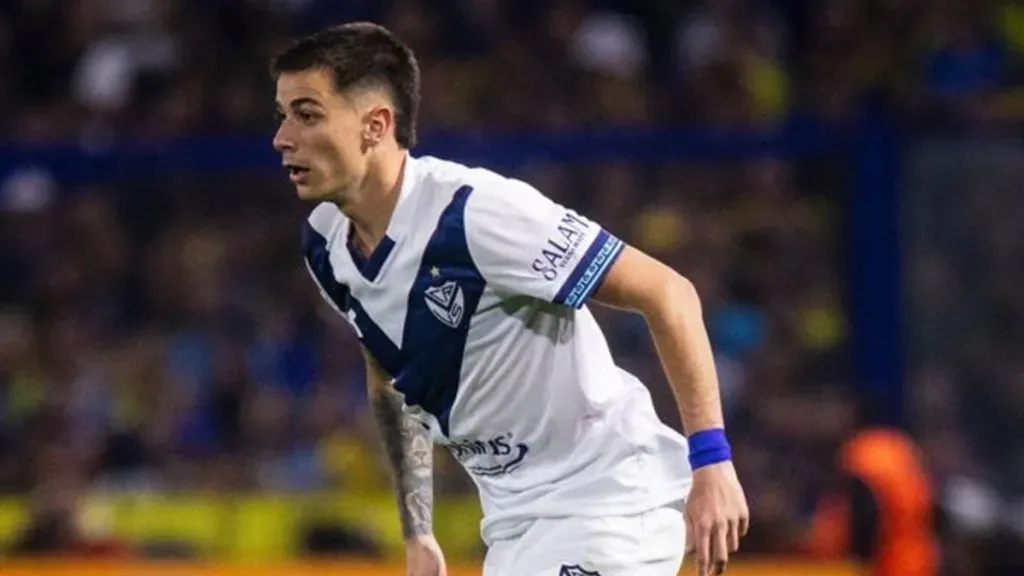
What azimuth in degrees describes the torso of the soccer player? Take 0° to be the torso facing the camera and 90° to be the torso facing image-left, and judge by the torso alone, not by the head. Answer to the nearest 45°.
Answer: approximately 45°

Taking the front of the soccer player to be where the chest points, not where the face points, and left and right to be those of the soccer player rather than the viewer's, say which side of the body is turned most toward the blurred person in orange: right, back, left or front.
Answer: back
